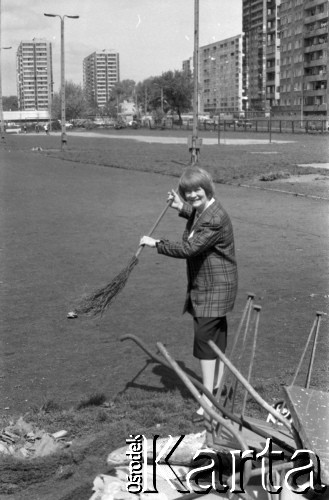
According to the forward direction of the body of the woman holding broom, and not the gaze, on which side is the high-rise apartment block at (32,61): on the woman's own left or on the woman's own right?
on the woman's own right

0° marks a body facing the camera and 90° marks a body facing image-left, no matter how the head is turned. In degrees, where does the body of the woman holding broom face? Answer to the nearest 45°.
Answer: approximately 45°

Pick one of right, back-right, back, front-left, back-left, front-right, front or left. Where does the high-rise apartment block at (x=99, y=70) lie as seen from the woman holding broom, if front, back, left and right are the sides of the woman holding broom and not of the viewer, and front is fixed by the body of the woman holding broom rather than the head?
back-right
